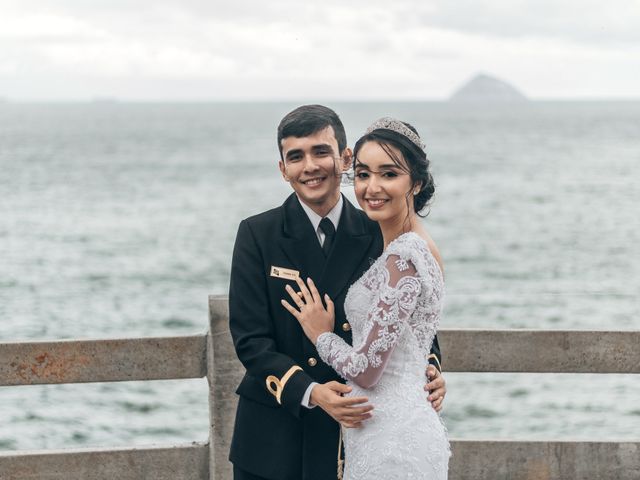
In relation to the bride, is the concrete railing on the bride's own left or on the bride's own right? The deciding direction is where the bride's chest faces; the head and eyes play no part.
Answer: on the bride's own right

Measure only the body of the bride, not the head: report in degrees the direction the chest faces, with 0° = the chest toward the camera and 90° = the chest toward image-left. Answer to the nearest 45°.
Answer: approximately 90°
